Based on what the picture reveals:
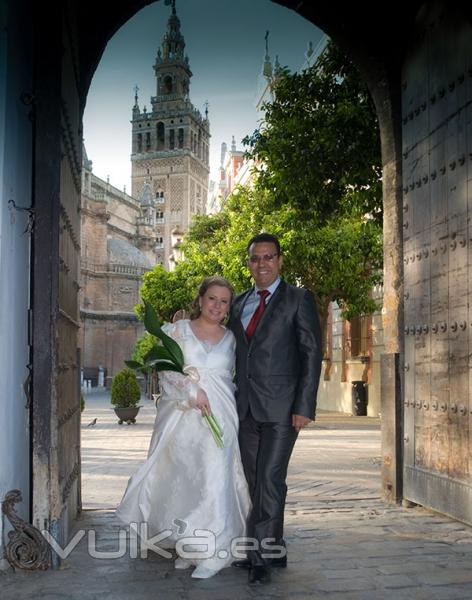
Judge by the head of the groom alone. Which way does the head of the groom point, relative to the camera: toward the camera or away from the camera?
toward the camera

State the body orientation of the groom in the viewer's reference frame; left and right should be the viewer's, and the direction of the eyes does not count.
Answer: facing the viewer and to the left of the viewer

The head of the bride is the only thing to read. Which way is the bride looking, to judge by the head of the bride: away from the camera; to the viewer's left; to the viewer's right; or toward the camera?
toward the camera

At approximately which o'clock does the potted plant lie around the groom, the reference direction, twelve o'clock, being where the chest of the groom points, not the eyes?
The potted plant is roughly at 4 o'clock from the groom.

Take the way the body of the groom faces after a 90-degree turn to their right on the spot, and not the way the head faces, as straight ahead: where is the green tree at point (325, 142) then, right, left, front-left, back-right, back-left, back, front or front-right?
front-right
